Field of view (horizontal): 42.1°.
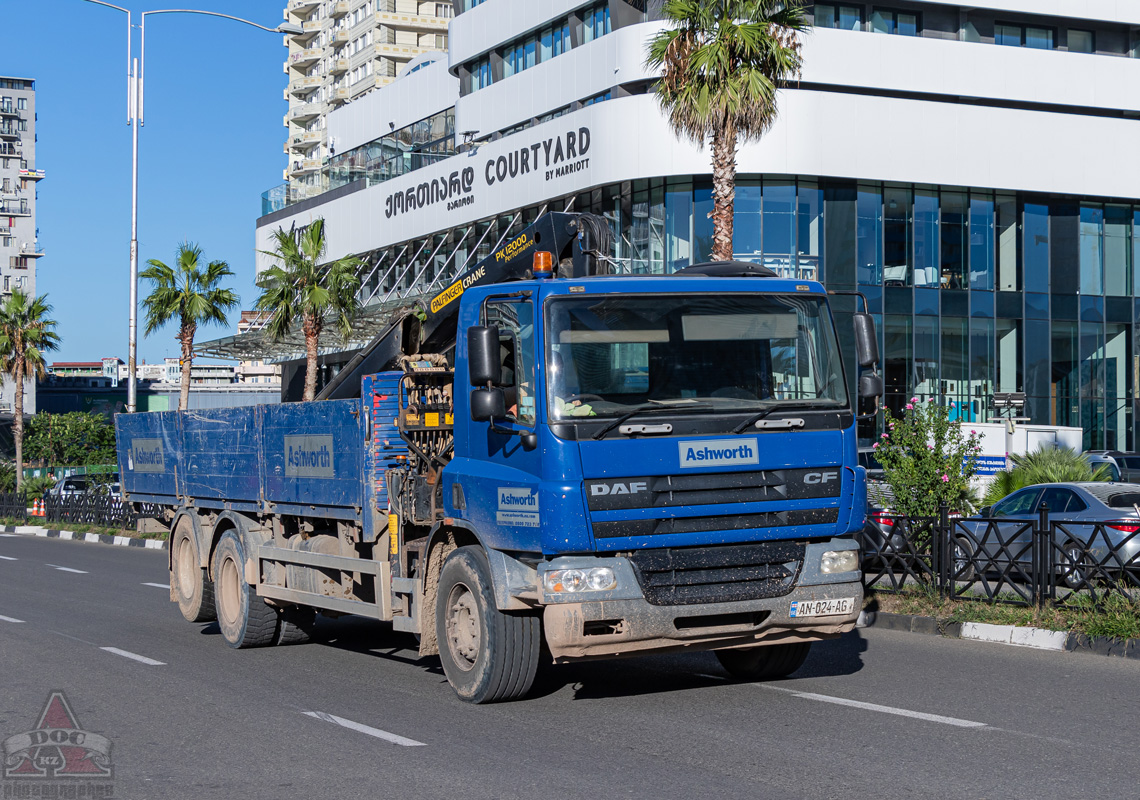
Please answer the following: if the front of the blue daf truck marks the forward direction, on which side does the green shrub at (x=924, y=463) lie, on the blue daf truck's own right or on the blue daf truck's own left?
on the blue daf truck's own left

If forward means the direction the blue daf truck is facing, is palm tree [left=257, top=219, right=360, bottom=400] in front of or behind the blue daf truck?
behind

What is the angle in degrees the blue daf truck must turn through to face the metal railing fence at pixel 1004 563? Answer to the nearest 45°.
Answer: approximately 90° to its left

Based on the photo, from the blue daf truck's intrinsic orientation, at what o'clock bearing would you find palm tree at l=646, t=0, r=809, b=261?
The palm tree is roughly at 8 o'clock from the blue daf truck.

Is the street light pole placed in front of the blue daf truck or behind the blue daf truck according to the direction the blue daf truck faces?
behind
